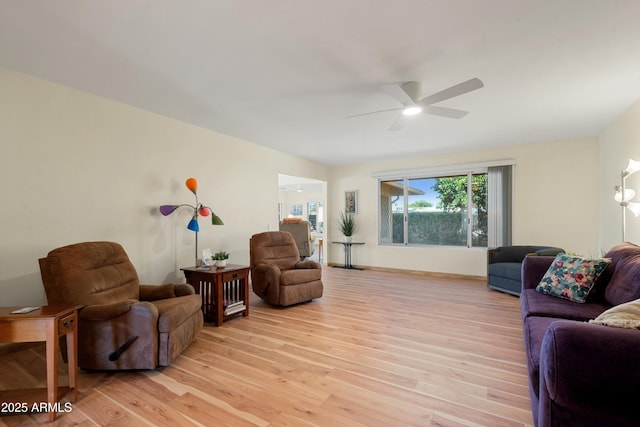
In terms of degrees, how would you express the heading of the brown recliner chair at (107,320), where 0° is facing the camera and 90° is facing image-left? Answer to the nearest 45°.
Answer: approximately 315°

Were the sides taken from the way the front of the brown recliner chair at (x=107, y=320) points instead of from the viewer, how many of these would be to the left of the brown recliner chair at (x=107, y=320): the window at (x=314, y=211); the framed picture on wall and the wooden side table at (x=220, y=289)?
3

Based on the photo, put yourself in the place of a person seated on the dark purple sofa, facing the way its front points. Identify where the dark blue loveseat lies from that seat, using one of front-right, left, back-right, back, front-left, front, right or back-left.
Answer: right

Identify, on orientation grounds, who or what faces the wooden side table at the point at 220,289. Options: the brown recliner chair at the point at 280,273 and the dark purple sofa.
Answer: the dark purple sofa

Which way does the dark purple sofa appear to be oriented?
to the viewer's left

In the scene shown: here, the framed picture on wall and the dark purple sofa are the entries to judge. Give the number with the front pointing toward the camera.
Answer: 1

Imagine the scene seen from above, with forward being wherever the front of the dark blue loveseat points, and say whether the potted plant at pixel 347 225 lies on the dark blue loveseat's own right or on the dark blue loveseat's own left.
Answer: on the dark blue loveseat's own right
